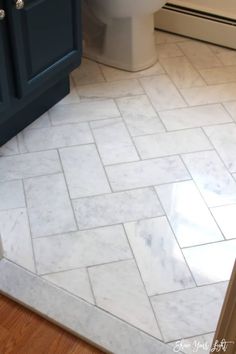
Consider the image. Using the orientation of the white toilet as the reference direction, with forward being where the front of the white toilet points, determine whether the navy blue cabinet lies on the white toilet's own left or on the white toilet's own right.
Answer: on the white toilet's own right

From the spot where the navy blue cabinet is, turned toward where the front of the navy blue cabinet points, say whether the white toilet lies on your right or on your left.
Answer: on your left

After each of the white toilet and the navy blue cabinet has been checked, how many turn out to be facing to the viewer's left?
0

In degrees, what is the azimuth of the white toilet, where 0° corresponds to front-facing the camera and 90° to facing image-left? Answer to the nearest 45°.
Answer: approximately 315°

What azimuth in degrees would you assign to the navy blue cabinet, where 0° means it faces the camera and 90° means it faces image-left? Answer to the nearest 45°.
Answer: approximately 315°
